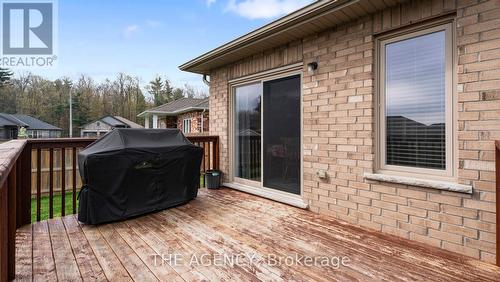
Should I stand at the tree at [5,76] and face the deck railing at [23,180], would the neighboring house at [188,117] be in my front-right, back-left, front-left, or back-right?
front-left

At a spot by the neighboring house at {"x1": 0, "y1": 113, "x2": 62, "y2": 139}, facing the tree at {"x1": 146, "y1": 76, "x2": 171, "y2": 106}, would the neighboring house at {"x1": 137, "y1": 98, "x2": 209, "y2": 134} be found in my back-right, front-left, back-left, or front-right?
front-right

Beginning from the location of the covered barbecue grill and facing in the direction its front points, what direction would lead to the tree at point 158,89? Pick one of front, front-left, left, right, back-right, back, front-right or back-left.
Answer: back-left

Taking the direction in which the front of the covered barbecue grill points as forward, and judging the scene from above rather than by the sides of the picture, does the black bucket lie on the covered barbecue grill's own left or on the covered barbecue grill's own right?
on the covered barbecue grill's own left

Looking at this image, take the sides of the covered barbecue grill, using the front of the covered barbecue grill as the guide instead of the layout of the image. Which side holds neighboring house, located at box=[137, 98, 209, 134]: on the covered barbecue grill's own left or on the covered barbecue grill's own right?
on the covered barbecue grill's own left

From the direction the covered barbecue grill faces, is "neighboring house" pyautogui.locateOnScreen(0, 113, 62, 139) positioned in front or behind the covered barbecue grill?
behind

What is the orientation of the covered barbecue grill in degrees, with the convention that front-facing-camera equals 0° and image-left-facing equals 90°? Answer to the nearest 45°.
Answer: approximately 315°

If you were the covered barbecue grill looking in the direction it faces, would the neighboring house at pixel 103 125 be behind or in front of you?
behind

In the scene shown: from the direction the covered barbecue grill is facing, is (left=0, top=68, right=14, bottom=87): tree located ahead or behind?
behind

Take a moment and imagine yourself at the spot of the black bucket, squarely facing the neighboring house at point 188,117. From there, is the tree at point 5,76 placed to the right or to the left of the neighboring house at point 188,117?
left

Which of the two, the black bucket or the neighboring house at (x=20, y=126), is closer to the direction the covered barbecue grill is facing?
the black bucket

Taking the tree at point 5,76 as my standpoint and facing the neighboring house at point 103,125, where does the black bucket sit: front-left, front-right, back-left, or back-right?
front-right
